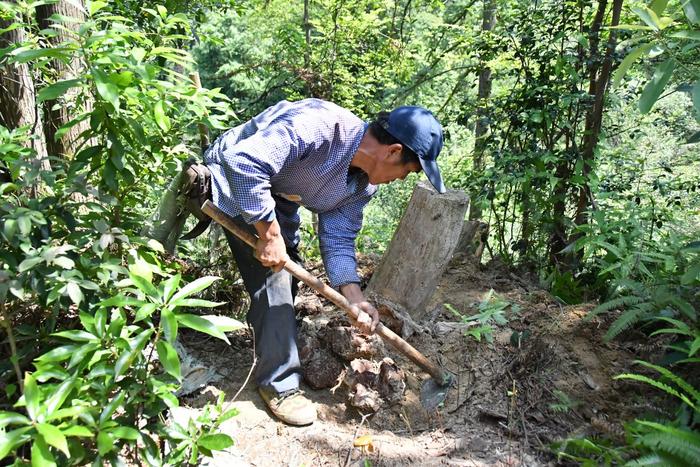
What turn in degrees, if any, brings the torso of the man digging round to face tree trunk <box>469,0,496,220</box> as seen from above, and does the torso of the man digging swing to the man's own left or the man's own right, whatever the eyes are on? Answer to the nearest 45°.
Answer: approximately 90° to the man's own left

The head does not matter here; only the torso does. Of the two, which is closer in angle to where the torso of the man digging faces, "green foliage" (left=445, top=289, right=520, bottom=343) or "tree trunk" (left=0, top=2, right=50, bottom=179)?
the green foliage

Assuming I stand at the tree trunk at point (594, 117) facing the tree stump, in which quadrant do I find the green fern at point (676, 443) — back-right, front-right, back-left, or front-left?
front-left

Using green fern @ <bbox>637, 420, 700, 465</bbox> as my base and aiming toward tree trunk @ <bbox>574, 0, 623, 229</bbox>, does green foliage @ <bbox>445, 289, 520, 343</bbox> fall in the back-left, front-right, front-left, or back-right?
front-left

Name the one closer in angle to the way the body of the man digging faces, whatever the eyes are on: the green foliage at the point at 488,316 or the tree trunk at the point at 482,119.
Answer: the green foliage

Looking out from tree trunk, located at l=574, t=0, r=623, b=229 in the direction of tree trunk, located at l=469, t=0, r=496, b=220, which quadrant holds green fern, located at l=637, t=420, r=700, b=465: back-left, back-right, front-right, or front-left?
back-left

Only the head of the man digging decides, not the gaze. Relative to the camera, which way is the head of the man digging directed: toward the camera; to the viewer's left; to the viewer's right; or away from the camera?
to the viewer's right

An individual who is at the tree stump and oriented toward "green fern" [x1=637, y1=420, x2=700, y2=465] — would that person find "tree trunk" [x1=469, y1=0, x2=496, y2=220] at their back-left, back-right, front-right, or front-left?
back-left

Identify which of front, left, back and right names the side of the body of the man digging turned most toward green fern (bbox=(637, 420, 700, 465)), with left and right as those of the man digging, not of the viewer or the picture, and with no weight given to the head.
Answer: front

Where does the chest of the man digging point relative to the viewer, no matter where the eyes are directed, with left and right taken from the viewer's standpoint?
facing the viewer and to the right of the viewer
